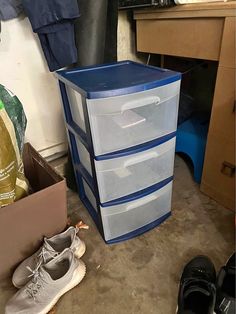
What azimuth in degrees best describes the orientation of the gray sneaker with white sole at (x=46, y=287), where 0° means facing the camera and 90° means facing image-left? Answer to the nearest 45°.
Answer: approximately 45°

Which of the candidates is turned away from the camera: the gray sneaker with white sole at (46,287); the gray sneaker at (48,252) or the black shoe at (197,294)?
the black shoe

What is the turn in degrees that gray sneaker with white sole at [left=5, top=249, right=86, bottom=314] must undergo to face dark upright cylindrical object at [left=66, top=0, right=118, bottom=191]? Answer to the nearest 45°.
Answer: approximately 180°

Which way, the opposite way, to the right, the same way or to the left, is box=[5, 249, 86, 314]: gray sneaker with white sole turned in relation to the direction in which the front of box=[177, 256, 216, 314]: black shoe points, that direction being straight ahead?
the opposite way

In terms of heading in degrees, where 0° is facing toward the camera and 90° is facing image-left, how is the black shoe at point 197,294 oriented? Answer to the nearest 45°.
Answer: approximately 180°

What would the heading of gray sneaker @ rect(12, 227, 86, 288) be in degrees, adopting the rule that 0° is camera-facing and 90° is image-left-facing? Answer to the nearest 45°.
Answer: approximately 45°

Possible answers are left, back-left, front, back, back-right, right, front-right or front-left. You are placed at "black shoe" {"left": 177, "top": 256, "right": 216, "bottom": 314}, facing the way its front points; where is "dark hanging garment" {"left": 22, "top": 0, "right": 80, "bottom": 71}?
front-left
